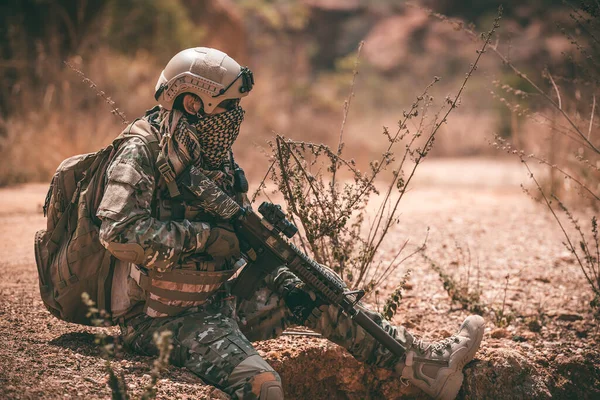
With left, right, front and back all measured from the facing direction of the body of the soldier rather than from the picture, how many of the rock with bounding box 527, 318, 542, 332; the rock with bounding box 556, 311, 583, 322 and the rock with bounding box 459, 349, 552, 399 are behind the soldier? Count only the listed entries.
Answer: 0

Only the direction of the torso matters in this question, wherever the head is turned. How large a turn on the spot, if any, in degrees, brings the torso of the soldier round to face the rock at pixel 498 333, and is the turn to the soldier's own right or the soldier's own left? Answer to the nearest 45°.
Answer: approximately 45° to the soldier's own left

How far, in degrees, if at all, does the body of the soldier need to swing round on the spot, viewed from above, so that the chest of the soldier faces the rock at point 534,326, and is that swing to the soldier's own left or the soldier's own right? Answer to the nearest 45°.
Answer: approximately 45° to the soldier's own left

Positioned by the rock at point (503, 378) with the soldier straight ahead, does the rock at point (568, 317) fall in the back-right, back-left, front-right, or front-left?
back-right

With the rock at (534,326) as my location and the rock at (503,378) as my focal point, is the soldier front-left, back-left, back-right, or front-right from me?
front-right

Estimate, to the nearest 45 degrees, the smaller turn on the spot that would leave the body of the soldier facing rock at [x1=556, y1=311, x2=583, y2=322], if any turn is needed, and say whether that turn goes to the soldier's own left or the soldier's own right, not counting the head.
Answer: approximately 45° to the soldier's own left

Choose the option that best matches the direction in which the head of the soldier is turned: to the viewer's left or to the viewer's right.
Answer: to the viewer's right

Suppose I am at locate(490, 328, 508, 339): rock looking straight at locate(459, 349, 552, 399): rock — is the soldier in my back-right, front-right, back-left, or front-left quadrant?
front-right

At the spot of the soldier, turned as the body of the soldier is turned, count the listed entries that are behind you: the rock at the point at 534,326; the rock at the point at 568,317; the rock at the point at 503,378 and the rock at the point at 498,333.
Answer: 0

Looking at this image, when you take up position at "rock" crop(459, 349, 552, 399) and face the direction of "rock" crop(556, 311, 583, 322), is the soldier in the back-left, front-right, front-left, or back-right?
back-left

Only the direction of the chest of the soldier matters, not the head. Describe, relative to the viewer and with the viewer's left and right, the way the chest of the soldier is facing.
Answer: facing to the right of the viewer

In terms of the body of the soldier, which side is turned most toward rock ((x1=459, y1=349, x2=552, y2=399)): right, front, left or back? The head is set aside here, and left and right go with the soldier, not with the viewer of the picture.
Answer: front
